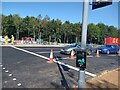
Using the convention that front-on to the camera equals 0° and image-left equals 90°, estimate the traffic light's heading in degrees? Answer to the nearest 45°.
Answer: approximately 0°

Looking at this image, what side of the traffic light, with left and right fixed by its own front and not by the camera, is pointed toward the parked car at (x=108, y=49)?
back
